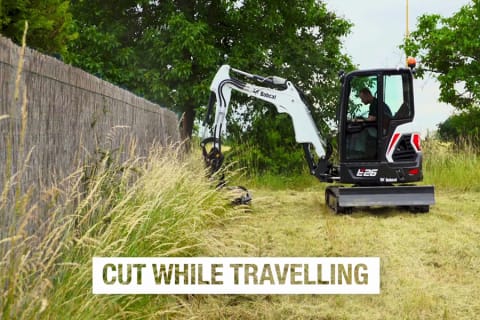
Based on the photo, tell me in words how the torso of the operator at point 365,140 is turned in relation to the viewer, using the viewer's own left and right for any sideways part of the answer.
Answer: facing to the left of the viewer

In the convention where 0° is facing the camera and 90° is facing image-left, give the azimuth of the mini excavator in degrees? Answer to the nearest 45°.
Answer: approximately 90°

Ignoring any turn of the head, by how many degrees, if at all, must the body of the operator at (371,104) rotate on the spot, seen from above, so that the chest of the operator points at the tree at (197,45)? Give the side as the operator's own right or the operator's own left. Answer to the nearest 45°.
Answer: approximately 45° to the operator's own right

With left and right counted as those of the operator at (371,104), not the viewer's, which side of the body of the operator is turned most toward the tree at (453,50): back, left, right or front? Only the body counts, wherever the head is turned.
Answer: right

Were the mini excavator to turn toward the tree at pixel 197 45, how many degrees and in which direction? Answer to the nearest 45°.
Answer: approximately 45° to its right
